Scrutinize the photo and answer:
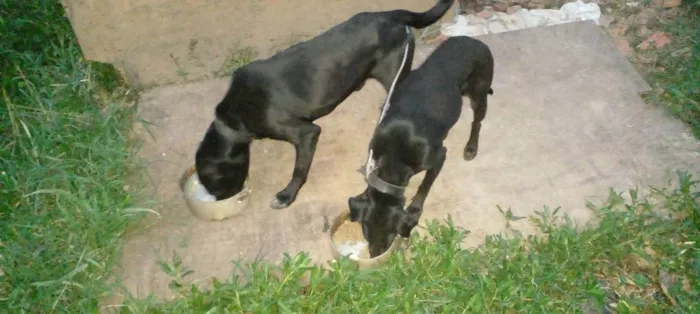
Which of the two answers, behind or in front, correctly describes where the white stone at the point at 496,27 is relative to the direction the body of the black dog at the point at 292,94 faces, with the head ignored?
behind

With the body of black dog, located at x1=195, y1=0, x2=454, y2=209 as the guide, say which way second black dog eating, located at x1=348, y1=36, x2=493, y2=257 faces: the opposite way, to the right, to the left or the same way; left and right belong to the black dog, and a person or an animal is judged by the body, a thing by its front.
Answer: the same way

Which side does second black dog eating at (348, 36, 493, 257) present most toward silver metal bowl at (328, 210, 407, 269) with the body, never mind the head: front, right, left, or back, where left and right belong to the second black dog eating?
front

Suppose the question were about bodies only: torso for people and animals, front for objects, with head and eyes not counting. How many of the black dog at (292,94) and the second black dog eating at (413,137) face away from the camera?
0

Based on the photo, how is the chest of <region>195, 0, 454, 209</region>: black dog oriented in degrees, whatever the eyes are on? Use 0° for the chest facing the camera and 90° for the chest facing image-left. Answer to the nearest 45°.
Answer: approximately 45°

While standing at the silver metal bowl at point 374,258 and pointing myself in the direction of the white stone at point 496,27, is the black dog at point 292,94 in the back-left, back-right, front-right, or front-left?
front-left

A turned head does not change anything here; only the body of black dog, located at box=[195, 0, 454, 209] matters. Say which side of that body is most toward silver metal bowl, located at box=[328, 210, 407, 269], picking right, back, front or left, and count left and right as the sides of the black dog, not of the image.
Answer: left

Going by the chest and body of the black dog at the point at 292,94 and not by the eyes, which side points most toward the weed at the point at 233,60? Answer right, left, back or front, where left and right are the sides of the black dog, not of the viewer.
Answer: right

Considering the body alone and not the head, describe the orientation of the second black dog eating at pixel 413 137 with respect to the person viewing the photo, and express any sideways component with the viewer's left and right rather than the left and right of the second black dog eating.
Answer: facing the viewer and to the left of the viewer

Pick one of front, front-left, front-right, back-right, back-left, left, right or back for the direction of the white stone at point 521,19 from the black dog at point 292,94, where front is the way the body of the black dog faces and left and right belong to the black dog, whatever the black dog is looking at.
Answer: back

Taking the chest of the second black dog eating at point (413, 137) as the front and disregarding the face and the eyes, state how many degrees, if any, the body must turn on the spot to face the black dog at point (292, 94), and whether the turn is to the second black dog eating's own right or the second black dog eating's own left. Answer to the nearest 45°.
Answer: approximately 45° to the second black dog eating's own right

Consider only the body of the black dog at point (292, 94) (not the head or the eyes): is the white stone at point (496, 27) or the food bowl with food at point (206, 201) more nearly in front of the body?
the food bowl with food

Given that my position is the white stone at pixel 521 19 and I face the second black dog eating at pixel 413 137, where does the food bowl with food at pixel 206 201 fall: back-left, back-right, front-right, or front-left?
front-right

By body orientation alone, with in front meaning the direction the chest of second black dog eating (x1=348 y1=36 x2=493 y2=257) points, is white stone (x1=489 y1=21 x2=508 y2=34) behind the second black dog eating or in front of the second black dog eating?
behind

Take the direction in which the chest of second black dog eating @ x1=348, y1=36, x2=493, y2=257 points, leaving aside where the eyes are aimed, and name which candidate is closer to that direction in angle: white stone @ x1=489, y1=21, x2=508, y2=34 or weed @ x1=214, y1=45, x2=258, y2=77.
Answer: the weed
